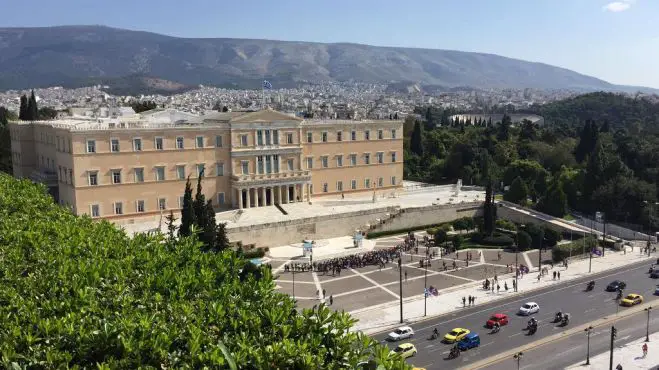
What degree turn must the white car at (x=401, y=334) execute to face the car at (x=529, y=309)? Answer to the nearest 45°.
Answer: approximately 180°

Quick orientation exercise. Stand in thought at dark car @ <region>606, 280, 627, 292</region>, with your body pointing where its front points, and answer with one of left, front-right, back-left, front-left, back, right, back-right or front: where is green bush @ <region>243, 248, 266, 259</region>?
front-right

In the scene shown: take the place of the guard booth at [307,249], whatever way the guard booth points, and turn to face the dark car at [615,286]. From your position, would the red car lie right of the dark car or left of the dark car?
right

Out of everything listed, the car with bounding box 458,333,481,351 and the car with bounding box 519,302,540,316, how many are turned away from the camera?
0

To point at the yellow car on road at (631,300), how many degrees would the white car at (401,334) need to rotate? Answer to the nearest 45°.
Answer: approximately 180°

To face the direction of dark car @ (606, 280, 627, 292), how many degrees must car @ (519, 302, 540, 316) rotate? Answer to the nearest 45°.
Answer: approximately 180°

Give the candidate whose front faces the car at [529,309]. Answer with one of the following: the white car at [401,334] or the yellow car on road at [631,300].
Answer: the yellow car on road at [631,300]

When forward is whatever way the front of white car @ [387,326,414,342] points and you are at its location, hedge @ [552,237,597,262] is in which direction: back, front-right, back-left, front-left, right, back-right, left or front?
back

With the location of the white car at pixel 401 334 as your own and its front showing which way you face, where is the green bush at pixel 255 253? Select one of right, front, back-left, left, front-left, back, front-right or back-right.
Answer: right

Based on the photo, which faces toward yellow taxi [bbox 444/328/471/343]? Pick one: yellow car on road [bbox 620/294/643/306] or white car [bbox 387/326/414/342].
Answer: the yellow car on road
